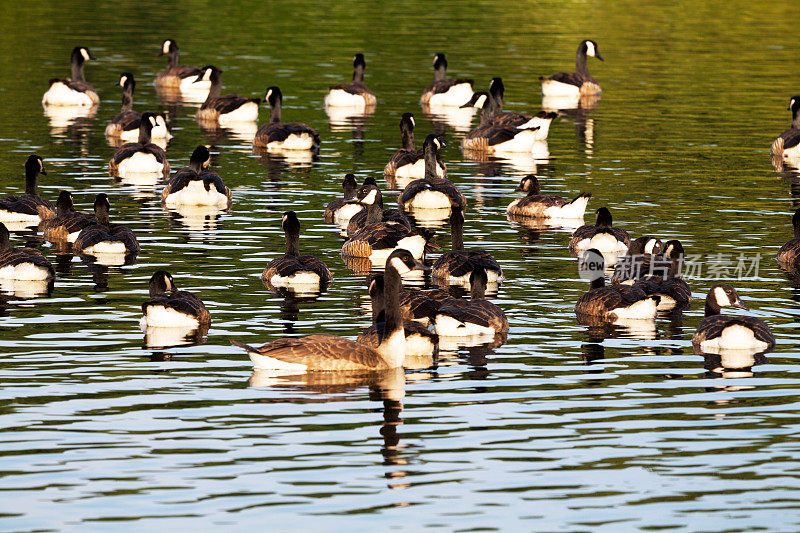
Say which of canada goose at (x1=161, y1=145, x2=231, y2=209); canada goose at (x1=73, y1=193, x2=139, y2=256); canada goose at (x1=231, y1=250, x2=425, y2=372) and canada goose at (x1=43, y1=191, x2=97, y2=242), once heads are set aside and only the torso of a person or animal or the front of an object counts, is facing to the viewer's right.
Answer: canada goose at (x1=231, y1=250, x2=425, y2=372)

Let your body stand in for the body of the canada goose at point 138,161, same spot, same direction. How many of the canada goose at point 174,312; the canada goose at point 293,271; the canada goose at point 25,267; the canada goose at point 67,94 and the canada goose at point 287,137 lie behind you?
3

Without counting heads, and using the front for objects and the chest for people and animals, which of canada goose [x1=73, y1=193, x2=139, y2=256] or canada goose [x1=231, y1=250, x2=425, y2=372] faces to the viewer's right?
canada goose [x1=231, y1=250, x2=425, y2=372]

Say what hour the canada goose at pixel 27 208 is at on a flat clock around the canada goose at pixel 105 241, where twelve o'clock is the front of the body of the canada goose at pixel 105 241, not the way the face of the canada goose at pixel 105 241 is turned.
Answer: the canada goose at pixel 27 208 is roughly at 11 o'clock from the canada goose at pixel 105 241.

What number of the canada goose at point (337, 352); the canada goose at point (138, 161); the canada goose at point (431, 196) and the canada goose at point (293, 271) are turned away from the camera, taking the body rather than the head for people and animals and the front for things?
3

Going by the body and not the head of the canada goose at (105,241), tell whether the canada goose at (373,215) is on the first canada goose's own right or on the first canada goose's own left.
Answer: on the first canada goose's own right

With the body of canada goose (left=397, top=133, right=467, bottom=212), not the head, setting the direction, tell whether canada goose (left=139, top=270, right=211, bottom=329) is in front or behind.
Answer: behind

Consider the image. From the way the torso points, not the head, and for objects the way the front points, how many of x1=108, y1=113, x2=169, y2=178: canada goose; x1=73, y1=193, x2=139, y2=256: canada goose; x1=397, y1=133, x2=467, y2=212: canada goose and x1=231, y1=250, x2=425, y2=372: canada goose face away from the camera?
3

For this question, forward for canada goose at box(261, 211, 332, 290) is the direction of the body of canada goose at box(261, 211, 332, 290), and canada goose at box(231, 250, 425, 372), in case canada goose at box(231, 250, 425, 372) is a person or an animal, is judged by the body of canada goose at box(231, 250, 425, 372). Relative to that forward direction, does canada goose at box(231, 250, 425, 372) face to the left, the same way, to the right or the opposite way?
to the right

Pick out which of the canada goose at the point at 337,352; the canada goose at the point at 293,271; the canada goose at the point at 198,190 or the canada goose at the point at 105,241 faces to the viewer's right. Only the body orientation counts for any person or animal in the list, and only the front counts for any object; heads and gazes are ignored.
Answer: the canada goose at the point at 337,352

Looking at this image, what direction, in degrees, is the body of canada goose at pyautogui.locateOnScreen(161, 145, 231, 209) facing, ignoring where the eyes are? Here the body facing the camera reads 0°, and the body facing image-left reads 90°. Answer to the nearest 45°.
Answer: approximately 180°

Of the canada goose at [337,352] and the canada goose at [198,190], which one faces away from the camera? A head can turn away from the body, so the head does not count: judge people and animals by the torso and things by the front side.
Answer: the canada goose at [198,190]

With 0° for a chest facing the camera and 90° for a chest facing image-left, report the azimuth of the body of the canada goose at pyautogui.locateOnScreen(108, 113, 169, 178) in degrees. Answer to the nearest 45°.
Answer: approximately 180°

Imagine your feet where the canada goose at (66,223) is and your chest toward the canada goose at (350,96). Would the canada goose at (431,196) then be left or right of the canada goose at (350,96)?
right

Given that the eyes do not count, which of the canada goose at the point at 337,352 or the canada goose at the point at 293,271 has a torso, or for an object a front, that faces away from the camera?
the canada goose at the point at 293,271

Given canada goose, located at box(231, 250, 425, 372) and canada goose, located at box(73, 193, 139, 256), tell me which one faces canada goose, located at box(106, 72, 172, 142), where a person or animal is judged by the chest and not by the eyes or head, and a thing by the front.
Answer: canada goose, located at box(73, 193, 139, 256)
